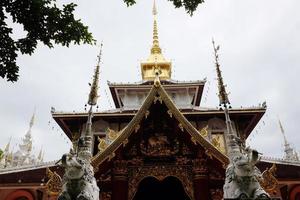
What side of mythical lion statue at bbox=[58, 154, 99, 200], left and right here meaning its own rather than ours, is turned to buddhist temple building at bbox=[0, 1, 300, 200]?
back

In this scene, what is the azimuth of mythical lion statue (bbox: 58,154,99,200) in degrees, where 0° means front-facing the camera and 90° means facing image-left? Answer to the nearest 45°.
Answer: approximately 45°

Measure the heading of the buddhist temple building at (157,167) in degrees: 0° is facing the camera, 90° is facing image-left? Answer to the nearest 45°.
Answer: approximately 0°

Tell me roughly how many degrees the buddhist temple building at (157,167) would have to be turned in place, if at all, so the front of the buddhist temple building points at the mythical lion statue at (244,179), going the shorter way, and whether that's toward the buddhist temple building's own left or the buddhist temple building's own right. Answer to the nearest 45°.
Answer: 0° — it already faces it

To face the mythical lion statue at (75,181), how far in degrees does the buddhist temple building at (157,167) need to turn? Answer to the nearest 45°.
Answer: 0° — it already faces it

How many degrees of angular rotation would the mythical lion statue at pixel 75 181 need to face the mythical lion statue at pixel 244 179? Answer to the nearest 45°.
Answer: approximately 135° to its left
